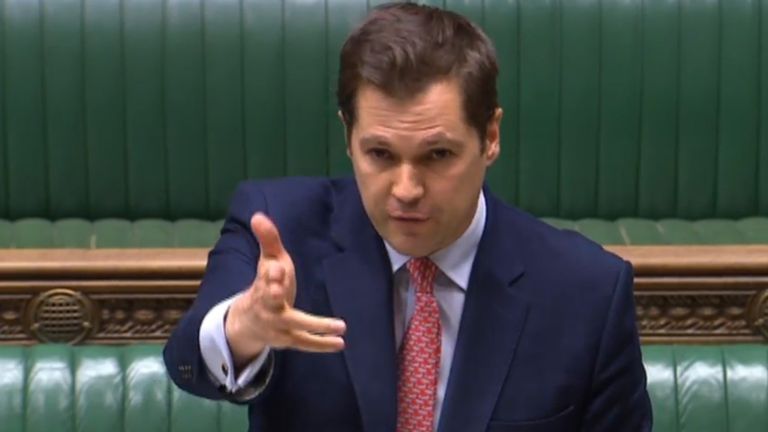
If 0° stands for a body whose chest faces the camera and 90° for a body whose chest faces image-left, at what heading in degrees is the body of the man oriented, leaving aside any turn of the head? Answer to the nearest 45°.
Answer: approximately 0°
